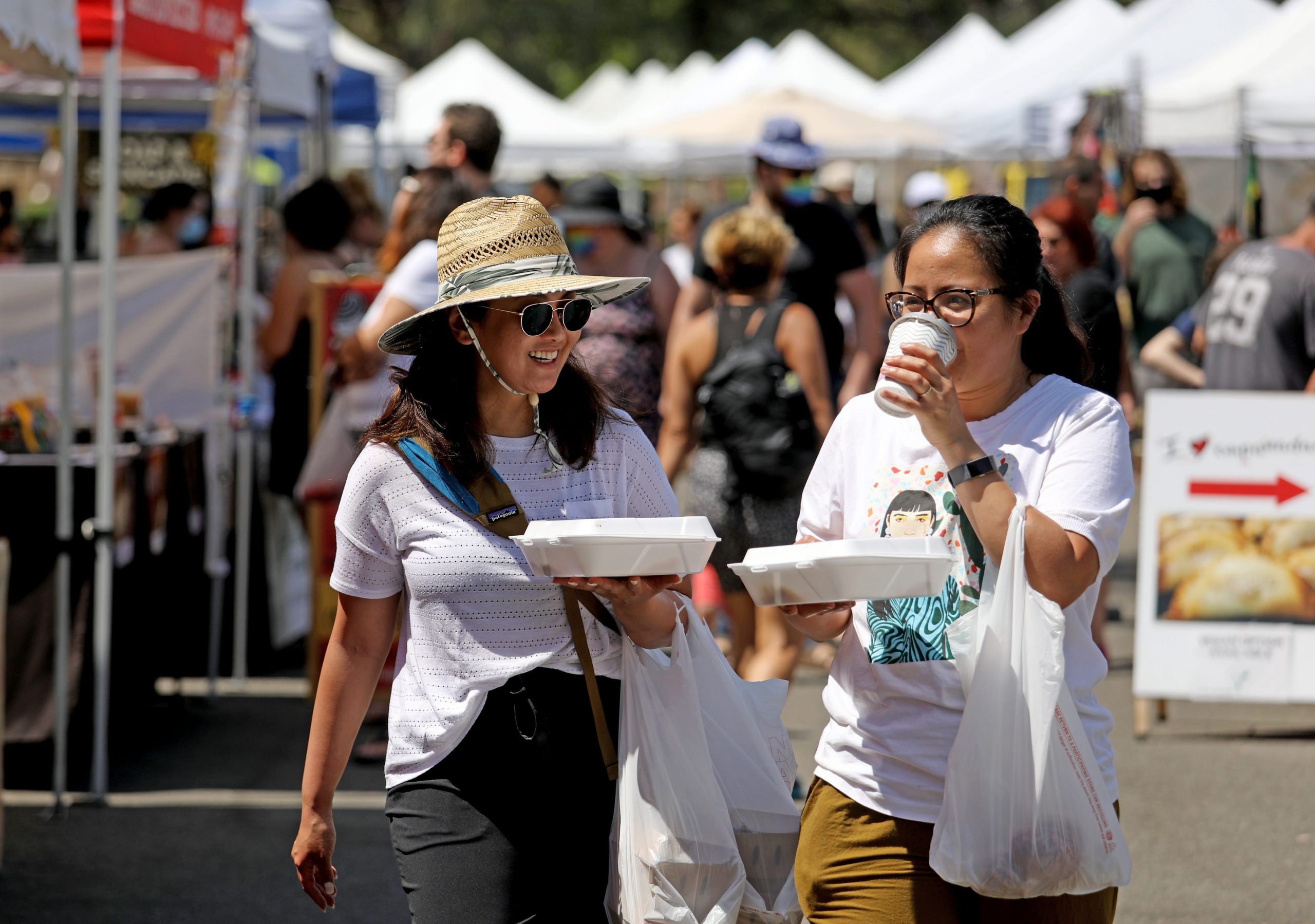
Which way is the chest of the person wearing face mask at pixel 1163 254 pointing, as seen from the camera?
toward the camera

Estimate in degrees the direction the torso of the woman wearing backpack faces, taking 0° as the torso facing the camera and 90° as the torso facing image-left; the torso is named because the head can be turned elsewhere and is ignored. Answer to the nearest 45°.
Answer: approximately 180°

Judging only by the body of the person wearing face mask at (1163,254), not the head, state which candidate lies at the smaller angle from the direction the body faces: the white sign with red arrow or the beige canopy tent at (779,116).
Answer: the white sign with red arrow

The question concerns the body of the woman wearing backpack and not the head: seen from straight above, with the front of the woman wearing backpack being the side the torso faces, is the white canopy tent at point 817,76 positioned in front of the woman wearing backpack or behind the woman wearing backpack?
in front

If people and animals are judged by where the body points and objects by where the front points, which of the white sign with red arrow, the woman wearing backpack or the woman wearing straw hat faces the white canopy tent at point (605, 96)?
the woman wearing backpack

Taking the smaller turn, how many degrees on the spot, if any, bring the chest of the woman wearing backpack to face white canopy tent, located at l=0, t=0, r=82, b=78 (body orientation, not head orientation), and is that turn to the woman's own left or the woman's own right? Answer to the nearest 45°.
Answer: approximately 90° to the woman's own left

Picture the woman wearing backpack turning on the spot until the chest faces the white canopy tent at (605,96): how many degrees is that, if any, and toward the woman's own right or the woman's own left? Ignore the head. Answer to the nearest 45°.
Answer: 0° — they already face it

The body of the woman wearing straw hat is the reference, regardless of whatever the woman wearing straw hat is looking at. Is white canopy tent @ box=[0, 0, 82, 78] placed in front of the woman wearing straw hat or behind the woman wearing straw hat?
behind

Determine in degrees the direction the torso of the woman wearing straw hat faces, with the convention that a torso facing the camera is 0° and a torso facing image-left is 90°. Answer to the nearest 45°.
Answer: approximately 315°
